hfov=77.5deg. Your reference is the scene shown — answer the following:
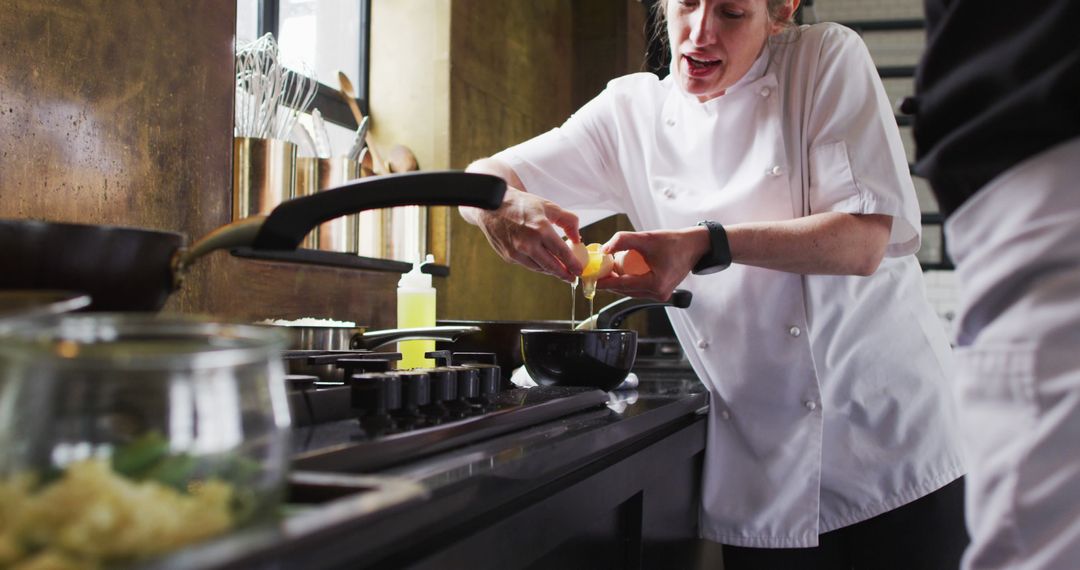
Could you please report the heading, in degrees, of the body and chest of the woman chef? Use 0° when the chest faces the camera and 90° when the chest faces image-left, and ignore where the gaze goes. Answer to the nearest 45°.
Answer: approximately 45°

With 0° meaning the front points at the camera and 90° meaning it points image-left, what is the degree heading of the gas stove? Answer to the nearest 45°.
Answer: approximately 315°

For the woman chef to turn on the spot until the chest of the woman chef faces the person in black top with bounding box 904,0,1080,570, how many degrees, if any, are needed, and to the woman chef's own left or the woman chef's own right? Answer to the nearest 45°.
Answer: approximately 45° to the woman chef's own left

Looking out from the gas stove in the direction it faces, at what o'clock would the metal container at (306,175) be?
The metal container is roughly at 7 o'clock from the gas stove.

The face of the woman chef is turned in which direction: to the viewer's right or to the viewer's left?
to the viewer's left

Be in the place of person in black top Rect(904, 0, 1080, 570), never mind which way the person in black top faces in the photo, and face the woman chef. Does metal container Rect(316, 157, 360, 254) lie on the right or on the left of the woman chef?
left

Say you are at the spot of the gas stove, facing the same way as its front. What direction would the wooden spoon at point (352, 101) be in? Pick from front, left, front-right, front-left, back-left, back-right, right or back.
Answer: back-left

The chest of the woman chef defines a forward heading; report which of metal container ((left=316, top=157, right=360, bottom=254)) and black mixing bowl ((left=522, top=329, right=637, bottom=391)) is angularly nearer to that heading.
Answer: the black mixing bowl
